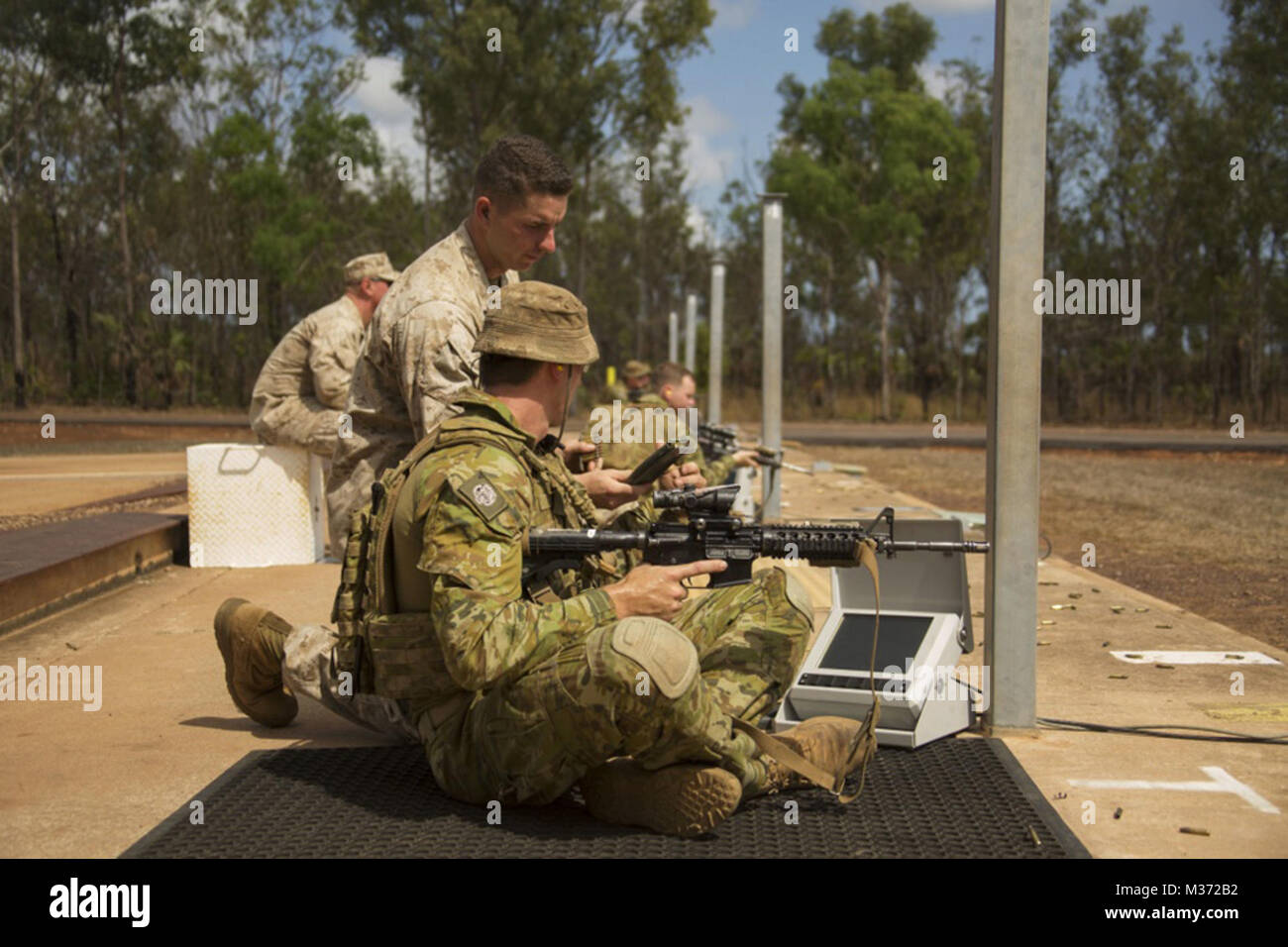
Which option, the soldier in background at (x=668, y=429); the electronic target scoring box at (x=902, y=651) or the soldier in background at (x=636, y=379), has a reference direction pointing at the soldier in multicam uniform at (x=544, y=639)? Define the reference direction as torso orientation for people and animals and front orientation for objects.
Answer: the electronic target scoring box

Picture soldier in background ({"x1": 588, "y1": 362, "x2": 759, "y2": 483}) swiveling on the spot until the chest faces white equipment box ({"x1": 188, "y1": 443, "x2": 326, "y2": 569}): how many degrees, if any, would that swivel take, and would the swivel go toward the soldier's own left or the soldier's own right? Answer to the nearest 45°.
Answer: approximately 180°

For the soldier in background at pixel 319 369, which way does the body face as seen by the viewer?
to the viewer's right

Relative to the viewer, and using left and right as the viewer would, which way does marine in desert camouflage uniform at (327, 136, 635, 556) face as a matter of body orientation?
facing to the right of the viewer

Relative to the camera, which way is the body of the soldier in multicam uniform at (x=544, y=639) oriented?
to the viewer's right

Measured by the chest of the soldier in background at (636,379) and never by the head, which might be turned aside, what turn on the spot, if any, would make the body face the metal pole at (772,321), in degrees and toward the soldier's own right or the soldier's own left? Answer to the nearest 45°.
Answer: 0° — they already face it

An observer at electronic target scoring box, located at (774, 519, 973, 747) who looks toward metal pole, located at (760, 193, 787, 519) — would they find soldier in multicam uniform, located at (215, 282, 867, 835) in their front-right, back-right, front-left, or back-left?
back-left

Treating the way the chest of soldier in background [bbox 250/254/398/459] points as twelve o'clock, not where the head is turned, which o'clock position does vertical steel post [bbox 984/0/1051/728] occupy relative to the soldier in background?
The vertical steel post is roughly at 2 o'clock from the soldier in background.

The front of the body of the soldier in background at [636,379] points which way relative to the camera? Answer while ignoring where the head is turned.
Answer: to the viewer's right

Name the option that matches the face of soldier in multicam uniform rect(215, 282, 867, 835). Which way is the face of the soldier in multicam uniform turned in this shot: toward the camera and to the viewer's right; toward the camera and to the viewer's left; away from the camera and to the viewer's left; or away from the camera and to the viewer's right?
away from the camera and to the viewer's right

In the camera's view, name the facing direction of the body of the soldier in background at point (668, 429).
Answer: to the viewer's right
